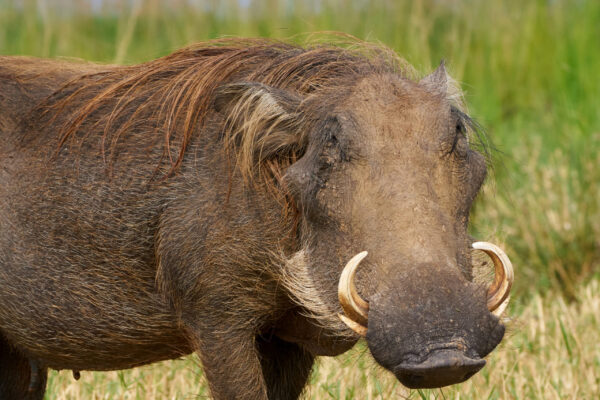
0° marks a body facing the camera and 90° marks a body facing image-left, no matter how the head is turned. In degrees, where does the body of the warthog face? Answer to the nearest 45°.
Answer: approximately 315°
